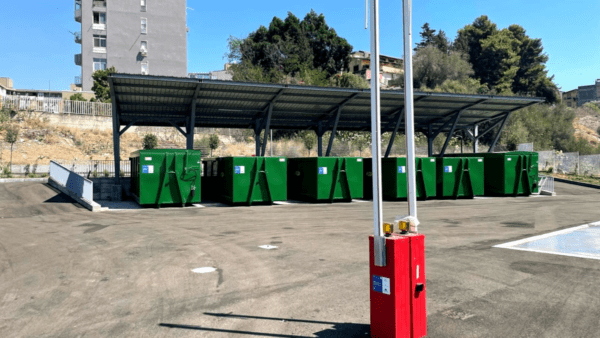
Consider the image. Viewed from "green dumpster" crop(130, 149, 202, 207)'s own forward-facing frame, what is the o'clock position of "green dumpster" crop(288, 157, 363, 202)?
"green dumpster" crop(288, 157, 363, 202) is roughly at 9 o'clock from "green dumpster" crop(130, 149, 202, 207).

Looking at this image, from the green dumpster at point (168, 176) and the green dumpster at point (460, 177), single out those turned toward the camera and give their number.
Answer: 2

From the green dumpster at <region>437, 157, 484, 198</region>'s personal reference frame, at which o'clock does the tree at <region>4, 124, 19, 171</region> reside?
The tree is roughly at 3 o'clock from the green dumpster.

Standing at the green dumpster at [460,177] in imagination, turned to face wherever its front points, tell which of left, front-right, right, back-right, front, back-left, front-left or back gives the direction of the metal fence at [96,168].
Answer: right

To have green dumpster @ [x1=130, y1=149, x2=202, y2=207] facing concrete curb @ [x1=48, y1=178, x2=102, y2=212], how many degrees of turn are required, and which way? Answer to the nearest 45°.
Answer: approximately 90° to its right

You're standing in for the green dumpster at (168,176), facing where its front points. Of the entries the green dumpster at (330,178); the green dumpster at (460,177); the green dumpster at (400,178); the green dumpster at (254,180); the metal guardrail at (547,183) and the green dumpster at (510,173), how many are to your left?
6

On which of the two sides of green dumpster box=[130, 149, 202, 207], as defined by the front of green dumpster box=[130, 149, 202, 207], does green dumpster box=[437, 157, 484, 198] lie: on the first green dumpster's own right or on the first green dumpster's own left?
on the first green dumpster's own left

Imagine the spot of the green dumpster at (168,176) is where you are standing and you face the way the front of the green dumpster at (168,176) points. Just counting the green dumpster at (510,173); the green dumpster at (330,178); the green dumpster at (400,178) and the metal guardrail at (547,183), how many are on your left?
4

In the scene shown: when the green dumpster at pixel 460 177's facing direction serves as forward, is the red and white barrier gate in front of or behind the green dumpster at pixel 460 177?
in front

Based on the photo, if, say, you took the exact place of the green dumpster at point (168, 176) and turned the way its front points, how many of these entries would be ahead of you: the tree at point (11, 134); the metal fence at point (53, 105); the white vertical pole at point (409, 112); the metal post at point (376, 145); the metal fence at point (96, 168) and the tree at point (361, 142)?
2

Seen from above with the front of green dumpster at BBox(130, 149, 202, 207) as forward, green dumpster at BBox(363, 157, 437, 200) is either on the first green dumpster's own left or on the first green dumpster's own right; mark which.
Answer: on the first green dumpster's own left

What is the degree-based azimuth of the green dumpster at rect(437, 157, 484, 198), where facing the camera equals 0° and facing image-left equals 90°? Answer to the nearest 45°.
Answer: approximately 0°

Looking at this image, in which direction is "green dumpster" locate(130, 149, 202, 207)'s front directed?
toward the camera

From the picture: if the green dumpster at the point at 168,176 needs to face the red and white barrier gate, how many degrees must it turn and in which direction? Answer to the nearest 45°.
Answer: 0° — it already faces it

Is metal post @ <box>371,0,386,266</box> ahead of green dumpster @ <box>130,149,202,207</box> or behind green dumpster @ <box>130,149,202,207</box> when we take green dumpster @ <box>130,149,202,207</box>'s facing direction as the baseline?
ahead
